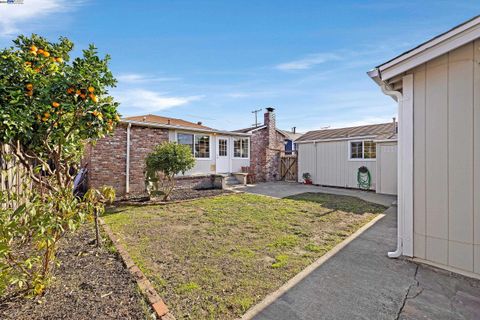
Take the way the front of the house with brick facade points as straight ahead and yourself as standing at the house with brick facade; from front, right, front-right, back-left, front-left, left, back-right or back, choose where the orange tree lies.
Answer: front-right

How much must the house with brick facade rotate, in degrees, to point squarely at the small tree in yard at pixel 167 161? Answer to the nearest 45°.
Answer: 0° — it already faces it

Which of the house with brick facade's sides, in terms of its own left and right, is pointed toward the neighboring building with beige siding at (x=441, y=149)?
front

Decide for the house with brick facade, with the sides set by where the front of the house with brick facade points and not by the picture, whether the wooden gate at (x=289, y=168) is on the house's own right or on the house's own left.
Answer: on the house's own left

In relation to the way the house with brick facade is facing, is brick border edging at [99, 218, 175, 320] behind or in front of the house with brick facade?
in front

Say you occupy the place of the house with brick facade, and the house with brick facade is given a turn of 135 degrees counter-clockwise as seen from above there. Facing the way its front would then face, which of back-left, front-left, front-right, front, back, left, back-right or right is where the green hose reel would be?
right

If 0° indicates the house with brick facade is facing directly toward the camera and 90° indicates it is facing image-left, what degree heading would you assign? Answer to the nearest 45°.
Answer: approximately 315°
